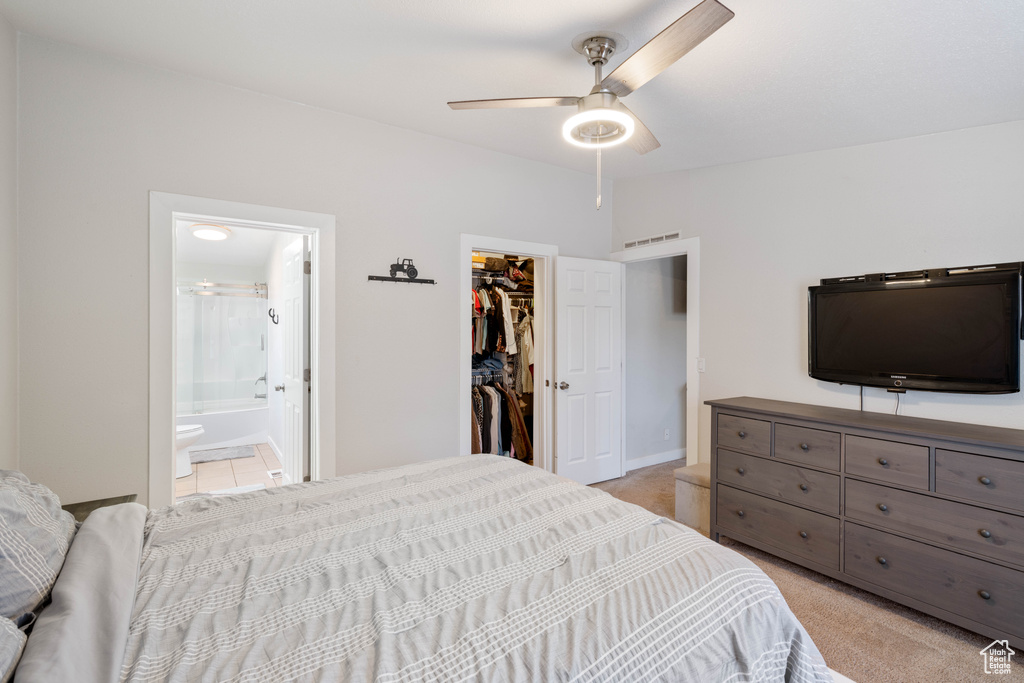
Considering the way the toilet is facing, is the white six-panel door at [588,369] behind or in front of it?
in front

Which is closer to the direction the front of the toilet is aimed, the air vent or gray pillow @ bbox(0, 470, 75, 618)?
the air vent

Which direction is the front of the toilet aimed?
to the viewer's right

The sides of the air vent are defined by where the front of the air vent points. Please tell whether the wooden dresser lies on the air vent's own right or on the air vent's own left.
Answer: on the air vent's own left

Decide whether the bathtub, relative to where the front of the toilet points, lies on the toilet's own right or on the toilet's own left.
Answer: on the toilet's own left

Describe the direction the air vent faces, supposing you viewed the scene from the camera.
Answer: facing the viewer and to the left of the viewer

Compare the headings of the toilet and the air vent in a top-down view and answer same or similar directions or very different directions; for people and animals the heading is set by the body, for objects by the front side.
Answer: very different directions

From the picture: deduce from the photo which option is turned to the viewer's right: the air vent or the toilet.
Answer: the toilet

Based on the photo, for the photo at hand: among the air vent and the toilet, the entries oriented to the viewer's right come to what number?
1

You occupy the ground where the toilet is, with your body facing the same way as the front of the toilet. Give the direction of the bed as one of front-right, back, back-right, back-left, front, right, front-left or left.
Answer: right
